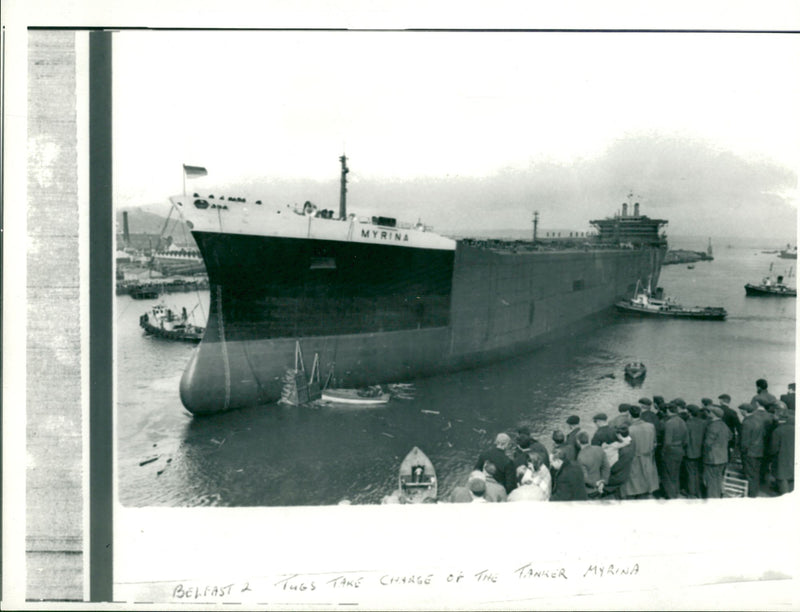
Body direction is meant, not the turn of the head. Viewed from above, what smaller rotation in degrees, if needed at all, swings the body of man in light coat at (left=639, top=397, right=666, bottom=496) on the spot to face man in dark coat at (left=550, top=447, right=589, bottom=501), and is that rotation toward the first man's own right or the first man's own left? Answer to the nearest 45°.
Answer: approximately 90° to the first man's own left

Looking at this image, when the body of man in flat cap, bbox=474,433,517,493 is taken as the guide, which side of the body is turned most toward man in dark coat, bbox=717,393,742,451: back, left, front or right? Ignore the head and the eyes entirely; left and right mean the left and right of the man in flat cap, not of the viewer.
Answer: right

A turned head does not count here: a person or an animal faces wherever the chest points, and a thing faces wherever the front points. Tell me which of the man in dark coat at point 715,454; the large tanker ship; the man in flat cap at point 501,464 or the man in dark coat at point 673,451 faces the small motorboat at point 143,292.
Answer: the large tanker ship

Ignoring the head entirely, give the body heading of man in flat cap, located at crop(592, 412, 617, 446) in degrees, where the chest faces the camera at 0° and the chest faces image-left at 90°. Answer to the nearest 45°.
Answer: approximately 135°

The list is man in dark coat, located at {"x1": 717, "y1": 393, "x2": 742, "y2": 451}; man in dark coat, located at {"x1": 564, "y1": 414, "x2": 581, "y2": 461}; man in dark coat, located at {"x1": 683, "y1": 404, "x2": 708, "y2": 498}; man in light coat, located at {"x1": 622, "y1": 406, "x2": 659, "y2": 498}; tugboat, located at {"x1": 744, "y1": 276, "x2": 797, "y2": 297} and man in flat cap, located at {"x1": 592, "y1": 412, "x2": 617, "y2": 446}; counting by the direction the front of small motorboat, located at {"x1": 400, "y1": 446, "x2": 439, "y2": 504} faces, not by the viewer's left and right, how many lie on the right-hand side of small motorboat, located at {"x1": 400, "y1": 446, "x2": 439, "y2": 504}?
6

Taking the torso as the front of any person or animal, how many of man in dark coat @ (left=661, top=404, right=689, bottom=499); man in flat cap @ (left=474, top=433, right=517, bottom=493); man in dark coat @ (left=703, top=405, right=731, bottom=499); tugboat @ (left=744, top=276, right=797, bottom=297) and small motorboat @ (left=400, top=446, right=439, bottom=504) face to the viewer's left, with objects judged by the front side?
1

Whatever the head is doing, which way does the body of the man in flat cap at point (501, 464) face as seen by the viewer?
away from the camera

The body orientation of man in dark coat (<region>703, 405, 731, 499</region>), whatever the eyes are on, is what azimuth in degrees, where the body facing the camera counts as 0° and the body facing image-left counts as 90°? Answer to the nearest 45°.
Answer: approximately 180°

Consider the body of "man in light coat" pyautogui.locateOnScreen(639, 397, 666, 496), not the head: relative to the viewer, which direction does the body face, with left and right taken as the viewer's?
facing away from the viewer and to the left of the viewer

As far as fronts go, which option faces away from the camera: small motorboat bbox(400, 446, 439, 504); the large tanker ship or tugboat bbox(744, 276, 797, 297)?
the small motorboat

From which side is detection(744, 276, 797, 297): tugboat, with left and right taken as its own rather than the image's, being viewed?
left

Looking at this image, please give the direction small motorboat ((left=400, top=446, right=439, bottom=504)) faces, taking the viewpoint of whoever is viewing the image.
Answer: facing away from the viewer
